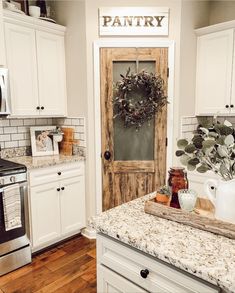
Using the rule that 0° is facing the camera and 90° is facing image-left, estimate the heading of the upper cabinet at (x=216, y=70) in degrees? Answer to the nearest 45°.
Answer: approximately 45°

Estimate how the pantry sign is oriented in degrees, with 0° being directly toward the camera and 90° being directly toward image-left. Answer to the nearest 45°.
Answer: approximately 0°

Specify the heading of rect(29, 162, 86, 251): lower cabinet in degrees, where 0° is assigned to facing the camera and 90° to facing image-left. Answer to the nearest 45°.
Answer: approximately 315°

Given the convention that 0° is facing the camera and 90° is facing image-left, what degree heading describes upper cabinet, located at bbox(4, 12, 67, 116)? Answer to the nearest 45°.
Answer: approximately 315°

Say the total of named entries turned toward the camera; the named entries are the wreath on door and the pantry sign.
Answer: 2
